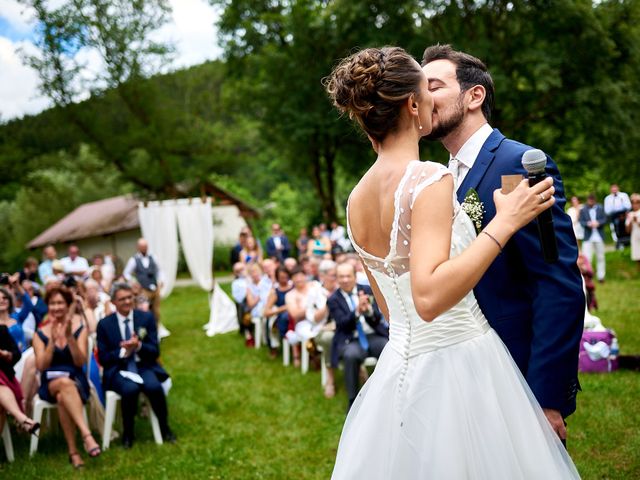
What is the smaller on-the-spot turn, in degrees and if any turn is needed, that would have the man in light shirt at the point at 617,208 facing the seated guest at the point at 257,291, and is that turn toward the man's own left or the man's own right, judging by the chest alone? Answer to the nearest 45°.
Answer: approximately 45° to the man's own right

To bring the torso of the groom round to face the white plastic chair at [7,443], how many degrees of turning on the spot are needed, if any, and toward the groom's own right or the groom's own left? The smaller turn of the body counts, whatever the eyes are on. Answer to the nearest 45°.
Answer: approximately 90° to the groom's own right

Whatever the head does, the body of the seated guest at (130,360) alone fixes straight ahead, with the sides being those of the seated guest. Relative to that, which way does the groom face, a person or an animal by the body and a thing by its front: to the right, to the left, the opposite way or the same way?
to the right

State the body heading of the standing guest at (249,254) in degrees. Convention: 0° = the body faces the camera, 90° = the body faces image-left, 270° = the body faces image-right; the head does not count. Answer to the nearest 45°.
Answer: approximately 0°

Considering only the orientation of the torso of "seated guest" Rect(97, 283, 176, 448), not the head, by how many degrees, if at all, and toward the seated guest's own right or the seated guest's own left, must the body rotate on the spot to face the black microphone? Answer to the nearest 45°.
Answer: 0° — they already face it

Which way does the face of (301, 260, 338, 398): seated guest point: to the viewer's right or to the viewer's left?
to the viewer's right

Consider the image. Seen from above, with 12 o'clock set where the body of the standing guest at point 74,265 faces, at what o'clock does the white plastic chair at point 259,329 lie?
The white plastic chair is roughly at 11 o'clock from the standing guest.

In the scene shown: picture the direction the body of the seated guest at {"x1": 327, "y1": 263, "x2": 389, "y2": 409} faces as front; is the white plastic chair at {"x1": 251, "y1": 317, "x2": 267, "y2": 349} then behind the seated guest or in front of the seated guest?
behind

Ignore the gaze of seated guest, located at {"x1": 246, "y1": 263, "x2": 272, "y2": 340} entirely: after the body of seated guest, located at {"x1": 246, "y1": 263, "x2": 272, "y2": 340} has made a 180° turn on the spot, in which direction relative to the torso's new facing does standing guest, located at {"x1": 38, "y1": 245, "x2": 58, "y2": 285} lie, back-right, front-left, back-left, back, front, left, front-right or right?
left

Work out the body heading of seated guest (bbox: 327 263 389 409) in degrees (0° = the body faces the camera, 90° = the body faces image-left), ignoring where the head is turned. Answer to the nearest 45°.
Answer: approximately 0°

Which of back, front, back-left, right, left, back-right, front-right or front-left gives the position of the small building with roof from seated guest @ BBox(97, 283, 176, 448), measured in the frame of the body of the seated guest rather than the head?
back

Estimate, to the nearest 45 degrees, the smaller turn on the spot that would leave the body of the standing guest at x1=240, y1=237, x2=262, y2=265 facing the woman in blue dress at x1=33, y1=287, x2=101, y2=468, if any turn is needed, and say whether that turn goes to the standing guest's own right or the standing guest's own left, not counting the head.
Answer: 0° — they already face them

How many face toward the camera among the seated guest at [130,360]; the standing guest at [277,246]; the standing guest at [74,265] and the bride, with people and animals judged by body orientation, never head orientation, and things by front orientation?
3
